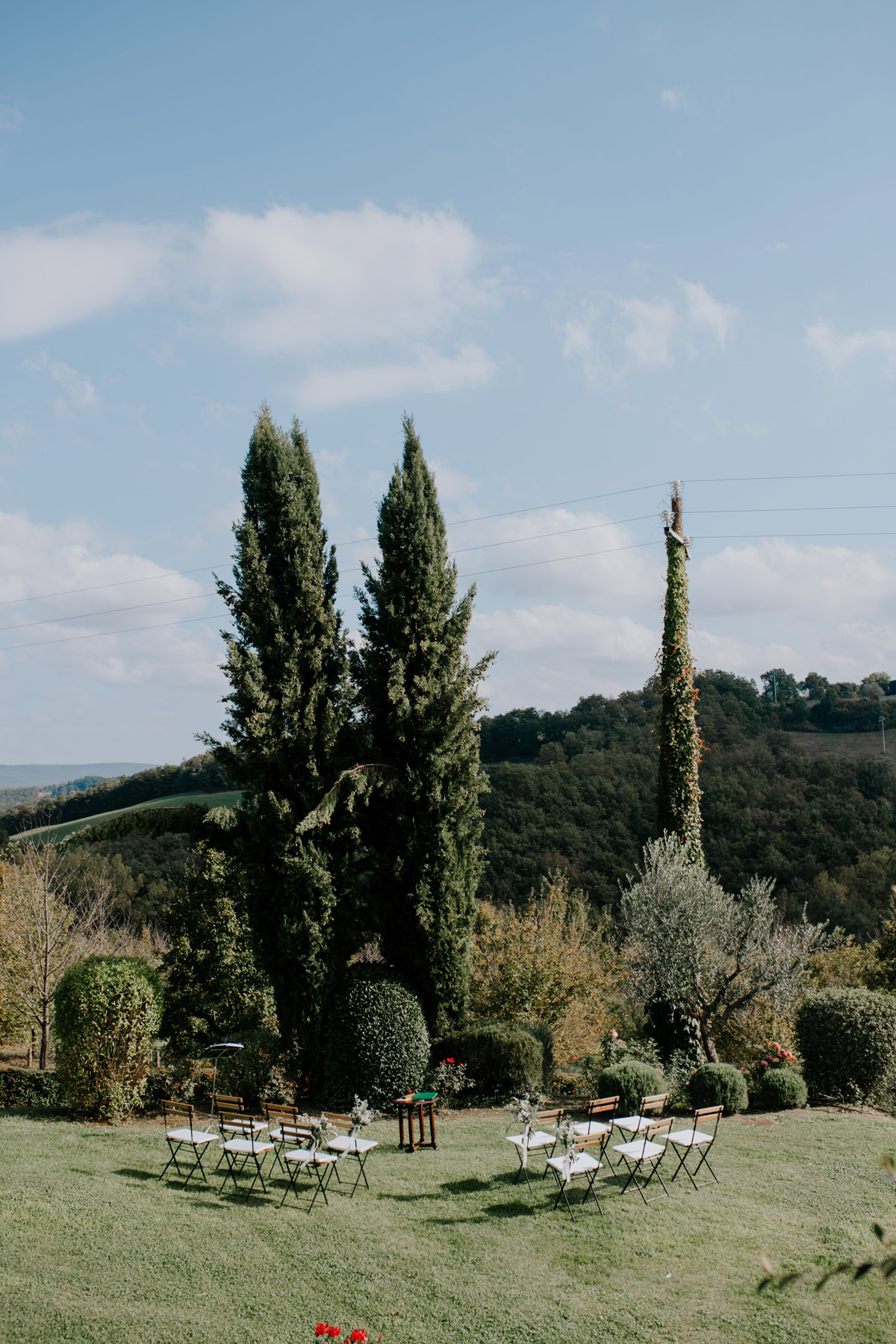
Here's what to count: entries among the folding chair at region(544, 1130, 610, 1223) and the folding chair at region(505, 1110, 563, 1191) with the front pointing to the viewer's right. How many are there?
0

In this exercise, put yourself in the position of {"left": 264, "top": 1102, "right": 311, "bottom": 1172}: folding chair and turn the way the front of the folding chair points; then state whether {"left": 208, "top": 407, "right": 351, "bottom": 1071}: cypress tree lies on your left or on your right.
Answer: on your left
